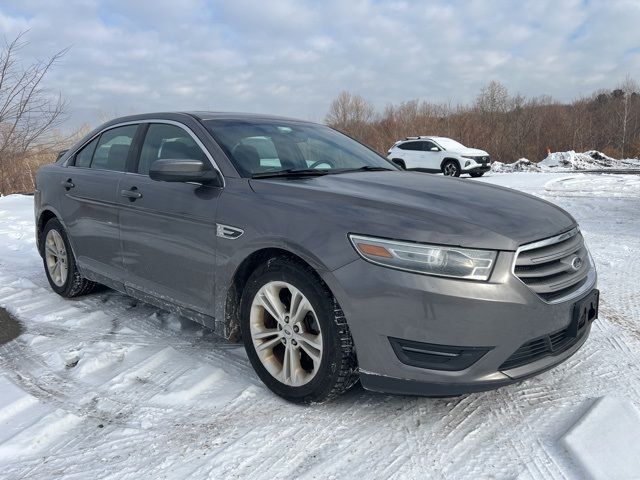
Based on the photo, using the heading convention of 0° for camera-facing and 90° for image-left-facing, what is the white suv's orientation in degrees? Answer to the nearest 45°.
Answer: approximately 315°

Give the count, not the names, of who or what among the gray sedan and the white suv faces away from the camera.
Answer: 0

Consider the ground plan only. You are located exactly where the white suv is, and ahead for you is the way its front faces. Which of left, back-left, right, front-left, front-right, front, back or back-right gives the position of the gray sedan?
front-right

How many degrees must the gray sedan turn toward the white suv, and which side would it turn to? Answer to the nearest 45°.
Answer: approximately 135° to its left
